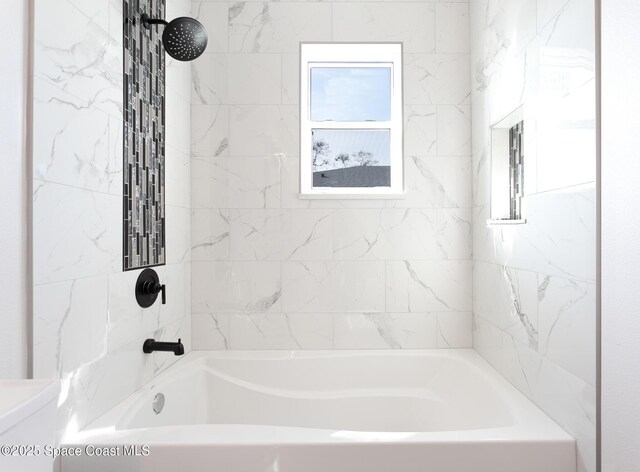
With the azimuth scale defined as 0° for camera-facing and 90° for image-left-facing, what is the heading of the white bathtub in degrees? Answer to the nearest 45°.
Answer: approximately 0°

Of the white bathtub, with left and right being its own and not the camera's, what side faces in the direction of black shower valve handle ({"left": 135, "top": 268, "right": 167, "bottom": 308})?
right

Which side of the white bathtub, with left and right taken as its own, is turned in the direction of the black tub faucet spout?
right
